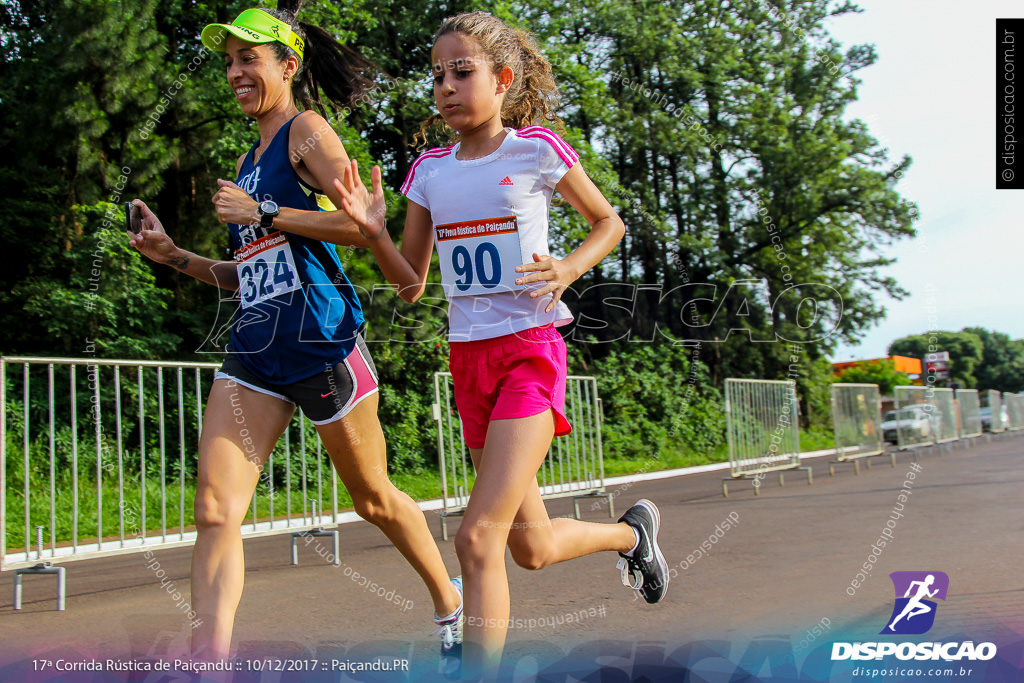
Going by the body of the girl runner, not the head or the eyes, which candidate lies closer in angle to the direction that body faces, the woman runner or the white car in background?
the woman runner

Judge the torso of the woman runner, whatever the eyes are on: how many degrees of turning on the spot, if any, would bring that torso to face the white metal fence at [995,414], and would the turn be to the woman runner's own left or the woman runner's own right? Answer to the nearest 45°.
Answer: approximately 180°

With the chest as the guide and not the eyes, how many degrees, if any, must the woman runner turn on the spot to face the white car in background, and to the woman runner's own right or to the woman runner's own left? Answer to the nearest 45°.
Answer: approximately 180°

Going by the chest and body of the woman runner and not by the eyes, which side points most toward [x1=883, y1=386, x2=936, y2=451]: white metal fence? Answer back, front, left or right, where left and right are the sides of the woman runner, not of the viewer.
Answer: back

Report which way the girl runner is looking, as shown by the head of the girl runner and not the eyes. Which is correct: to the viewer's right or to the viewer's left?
to the viewer's left

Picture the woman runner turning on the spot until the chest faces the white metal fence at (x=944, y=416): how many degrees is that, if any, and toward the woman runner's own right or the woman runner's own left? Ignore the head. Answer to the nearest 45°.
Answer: approximately 180°

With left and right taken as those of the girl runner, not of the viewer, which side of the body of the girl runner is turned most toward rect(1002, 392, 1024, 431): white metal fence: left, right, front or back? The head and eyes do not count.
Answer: back

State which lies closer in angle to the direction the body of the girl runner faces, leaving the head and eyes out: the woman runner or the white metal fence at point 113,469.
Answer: the woman runner

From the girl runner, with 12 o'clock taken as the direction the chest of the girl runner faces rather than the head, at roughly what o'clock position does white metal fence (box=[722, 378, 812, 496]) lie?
The white metal fence is roughly at 5 o'clock from the girl runner.
